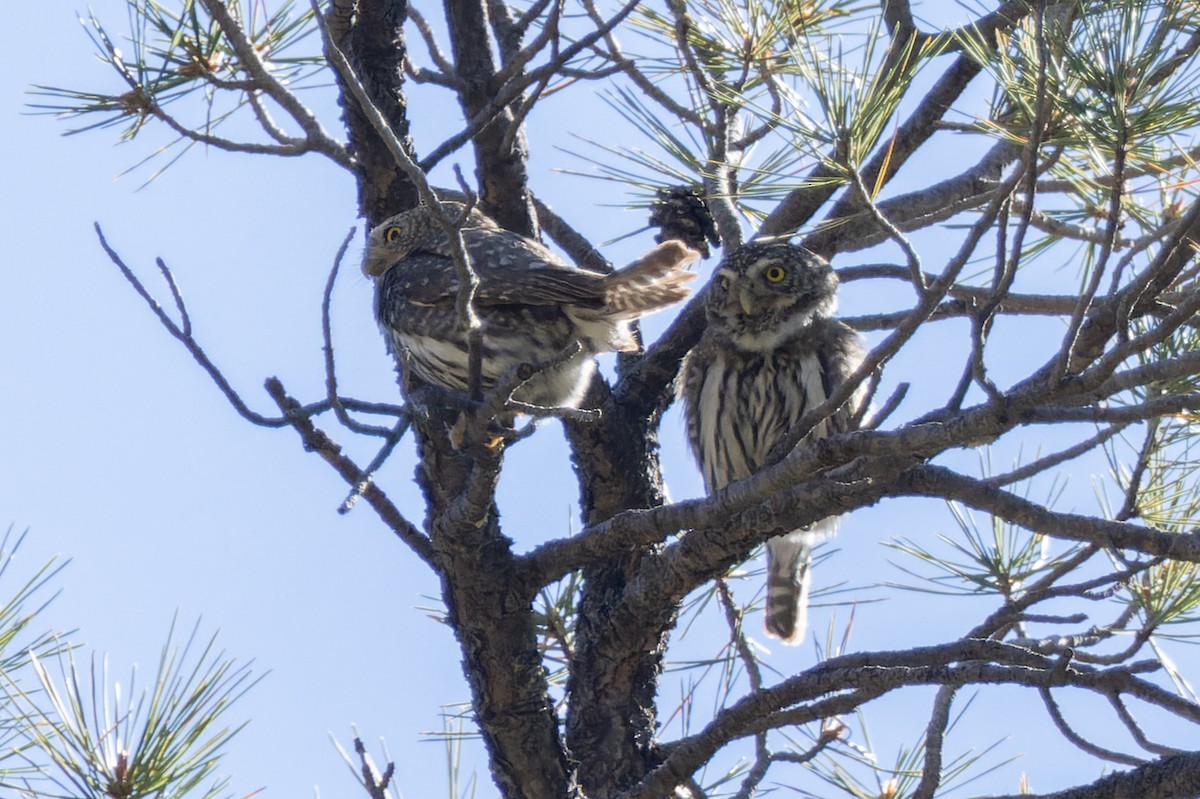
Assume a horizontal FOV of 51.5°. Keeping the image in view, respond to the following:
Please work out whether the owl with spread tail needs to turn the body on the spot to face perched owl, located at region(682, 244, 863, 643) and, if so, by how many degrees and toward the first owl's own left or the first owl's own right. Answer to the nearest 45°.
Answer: approximately 135° to the first owl's own right

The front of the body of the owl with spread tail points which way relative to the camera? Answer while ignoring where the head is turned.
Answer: to the viewer's left

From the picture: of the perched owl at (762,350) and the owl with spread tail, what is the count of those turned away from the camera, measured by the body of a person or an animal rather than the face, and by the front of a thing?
0

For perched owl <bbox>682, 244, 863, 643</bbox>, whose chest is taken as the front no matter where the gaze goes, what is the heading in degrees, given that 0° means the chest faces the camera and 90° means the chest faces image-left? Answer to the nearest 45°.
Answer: approximately 45°

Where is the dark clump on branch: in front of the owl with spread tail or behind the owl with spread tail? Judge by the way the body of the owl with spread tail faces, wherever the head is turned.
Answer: behind
